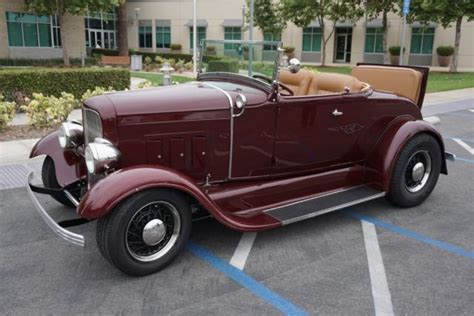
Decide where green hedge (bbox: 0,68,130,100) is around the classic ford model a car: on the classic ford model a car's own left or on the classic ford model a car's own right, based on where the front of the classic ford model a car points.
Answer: on the classic ford model a car's own right

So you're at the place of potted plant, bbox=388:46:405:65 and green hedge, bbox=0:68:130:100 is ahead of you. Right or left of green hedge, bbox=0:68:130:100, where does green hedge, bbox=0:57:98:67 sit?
right

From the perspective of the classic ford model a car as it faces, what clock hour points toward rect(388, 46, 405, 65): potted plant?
The potted plant is roughly at 5 o'clock from the classic ford model a car.

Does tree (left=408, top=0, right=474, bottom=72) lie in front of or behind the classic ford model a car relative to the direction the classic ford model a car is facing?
behind

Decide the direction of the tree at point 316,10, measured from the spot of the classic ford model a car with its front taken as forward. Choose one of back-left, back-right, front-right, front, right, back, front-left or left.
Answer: back-right

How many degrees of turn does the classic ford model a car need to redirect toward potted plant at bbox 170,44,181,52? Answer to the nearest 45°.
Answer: approximately 135° to its right

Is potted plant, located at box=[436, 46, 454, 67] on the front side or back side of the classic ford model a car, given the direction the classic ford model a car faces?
on the back side

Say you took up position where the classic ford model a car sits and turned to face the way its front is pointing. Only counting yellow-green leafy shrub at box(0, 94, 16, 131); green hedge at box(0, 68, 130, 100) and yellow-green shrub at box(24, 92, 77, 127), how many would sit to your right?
3

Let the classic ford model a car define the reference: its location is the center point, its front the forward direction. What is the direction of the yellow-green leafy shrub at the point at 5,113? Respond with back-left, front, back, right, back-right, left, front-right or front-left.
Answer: right

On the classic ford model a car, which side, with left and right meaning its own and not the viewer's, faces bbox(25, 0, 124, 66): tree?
right

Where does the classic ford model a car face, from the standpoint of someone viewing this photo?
facing the viewer and to the left of the viewer

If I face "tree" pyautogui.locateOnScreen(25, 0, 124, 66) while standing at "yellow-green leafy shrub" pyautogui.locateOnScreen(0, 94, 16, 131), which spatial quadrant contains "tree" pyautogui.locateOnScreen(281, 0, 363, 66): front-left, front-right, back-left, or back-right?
front-right
